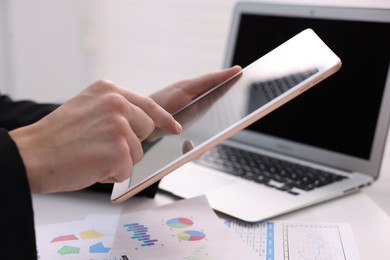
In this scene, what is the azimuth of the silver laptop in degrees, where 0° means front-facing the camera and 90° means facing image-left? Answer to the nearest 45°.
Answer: approximately 45°
